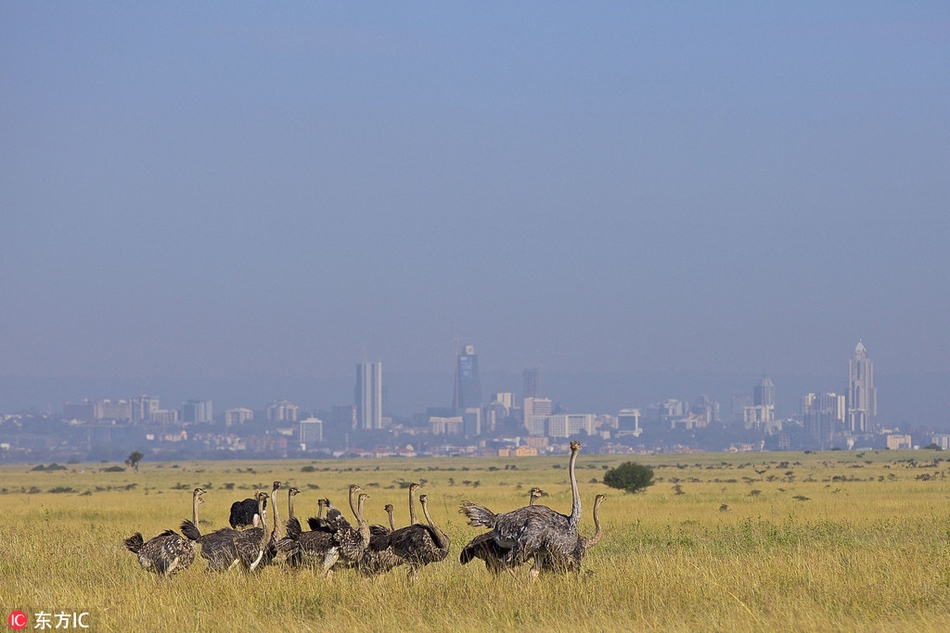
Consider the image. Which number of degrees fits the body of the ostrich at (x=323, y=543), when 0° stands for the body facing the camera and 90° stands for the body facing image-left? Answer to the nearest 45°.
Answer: approximately 270°

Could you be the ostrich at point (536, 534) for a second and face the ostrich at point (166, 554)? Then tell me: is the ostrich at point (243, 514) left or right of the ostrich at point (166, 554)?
right

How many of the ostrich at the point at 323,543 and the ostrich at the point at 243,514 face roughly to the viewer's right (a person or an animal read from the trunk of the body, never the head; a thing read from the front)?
2

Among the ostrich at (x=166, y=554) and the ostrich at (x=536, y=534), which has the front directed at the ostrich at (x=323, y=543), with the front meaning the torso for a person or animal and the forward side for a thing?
the ostrich at (x=166, y=554)

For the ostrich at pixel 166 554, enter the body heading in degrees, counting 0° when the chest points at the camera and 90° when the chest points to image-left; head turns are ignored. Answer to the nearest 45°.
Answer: approximately 270°

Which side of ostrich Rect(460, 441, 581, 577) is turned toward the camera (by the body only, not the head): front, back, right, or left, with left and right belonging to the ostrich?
right

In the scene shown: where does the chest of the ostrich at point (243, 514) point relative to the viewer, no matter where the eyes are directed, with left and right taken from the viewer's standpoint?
facing to the right of the viewer
